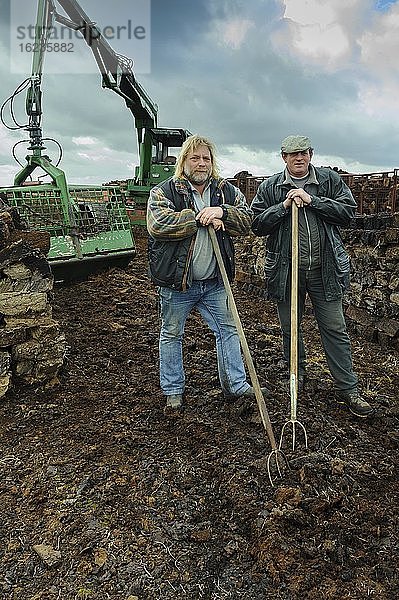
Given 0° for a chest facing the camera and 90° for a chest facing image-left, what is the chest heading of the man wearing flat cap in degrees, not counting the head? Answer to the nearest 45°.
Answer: approximately 0°

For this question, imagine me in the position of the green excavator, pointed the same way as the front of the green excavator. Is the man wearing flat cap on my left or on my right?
on my left

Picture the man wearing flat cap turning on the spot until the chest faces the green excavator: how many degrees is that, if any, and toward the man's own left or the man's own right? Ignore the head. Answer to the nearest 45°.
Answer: approximately 135° to the man's own right

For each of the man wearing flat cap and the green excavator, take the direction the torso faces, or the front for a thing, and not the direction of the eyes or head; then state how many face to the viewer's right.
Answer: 0

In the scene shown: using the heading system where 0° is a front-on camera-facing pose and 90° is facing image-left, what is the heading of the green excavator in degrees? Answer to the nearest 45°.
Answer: approximately 45°
